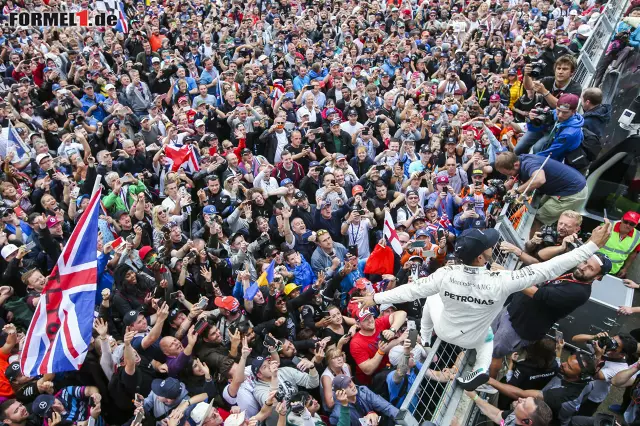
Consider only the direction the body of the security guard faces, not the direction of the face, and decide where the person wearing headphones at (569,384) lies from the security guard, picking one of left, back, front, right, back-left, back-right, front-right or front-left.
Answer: front-left

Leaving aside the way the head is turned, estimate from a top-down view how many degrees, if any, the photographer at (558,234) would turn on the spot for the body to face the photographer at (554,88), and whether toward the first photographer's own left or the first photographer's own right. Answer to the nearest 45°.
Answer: approximately 135° to the first photographer's own right

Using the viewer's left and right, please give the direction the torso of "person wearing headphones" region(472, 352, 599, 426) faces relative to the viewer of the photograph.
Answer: facing to the left of the viewer

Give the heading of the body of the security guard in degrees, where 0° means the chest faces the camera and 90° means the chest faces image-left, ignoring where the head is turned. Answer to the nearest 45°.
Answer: approximately 45°

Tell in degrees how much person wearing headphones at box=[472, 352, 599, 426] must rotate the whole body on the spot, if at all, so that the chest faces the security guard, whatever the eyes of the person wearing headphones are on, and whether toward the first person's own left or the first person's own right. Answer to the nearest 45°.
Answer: approximately 90° to the first person's own right

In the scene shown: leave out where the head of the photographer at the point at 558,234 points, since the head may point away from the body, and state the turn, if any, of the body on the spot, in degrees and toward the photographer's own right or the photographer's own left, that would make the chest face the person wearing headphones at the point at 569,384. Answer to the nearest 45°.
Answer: approximately 90° to the photographer's own left

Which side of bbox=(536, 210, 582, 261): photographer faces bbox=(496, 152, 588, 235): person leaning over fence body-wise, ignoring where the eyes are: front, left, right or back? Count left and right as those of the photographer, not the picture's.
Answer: right
